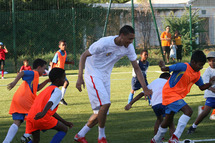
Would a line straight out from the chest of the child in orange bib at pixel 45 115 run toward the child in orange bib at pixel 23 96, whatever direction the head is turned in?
no

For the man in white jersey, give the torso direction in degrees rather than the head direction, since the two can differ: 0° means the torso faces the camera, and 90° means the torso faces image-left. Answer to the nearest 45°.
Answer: approximately 315°

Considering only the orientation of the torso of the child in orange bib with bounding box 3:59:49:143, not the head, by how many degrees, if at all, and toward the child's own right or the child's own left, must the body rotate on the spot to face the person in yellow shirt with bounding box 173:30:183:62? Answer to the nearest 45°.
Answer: approximately 45° to the child's own left

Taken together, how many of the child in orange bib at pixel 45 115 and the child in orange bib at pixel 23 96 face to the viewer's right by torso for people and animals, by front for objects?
2

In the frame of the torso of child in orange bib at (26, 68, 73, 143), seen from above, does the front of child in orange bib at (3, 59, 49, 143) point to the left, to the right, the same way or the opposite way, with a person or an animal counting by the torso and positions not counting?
the same way

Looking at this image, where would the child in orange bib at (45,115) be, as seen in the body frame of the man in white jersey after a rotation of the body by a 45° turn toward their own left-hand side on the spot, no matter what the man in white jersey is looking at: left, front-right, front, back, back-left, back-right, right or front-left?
back-right

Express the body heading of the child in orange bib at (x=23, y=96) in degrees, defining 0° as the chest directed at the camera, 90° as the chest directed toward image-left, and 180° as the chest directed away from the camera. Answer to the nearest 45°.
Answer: approximately 270°

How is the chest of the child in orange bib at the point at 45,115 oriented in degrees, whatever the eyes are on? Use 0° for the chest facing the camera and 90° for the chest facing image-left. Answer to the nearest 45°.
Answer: approximately 270°
